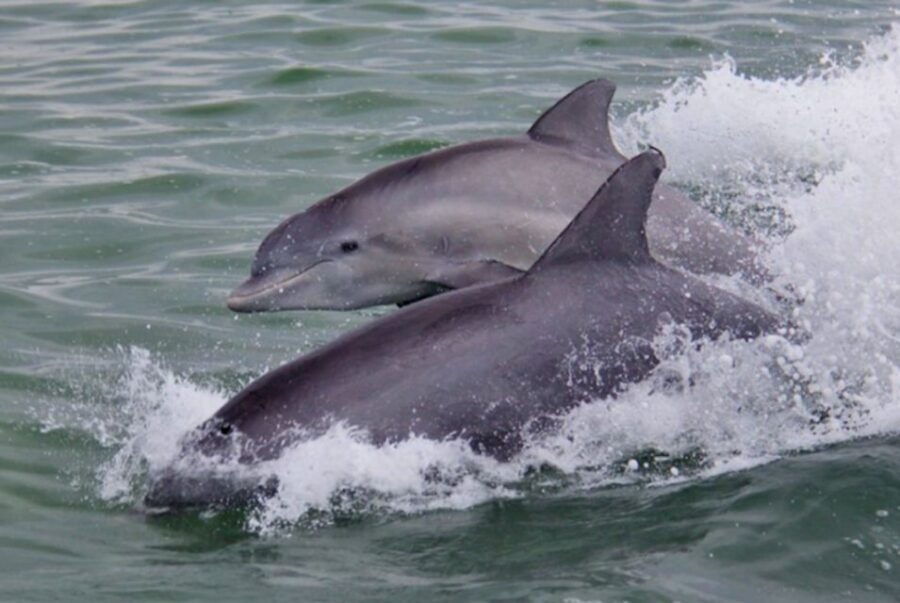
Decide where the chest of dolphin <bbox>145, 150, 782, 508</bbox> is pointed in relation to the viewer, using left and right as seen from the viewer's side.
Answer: facing to the left of the viewer

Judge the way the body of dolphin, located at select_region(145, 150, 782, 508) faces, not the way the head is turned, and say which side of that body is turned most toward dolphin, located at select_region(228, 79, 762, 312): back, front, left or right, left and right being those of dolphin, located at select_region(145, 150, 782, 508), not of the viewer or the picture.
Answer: right

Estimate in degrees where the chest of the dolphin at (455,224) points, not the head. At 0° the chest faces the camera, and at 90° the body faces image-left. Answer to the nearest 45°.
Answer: approximately 90°

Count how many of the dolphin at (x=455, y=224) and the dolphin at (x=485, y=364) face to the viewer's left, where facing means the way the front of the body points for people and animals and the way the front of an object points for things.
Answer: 2

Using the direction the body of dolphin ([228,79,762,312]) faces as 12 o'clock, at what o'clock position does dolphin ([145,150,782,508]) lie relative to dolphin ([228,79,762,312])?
dolphin ([145,150,782,508]) is roughly at 9 o'clock from dolphin ([228,79,762,312]).
